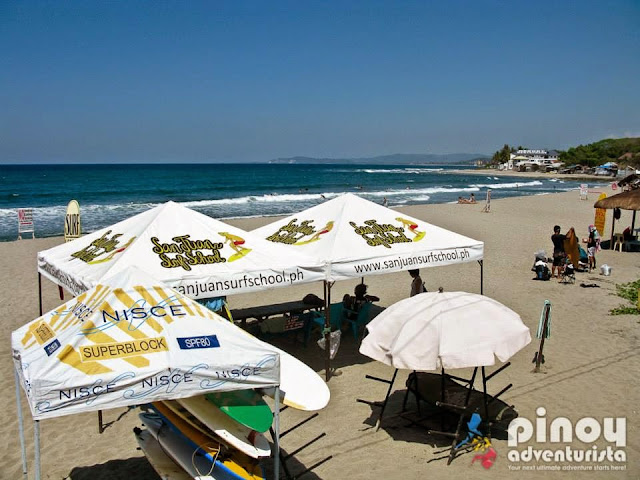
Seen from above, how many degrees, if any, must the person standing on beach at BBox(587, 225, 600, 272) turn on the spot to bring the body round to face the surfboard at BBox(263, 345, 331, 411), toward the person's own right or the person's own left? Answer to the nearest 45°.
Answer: approximately 90° to the person's own left

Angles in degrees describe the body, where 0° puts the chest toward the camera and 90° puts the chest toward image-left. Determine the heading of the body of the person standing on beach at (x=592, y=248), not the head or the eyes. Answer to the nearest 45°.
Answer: approximately 90°

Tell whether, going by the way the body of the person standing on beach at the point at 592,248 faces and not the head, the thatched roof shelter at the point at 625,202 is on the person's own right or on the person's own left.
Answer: on the person's own right
